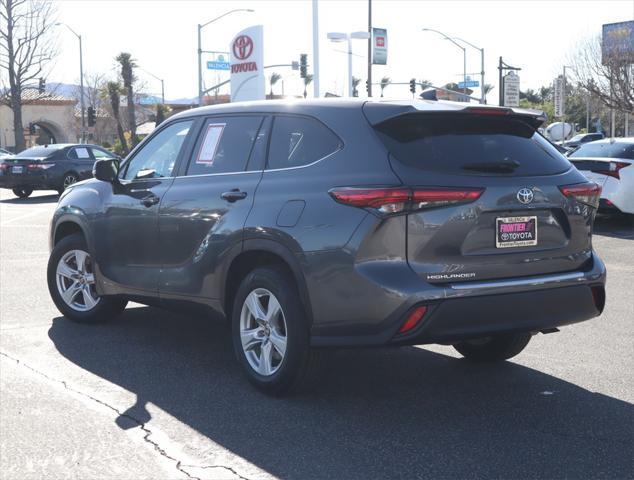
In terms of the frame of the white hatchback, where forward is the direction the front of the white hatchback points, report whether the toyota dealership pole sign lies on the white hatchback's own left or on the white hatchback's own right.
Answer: on the white hatchback's own left

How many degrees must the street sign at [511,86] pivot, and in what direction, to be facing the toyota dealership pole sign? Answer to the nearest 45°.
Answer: approximately 135° to its right

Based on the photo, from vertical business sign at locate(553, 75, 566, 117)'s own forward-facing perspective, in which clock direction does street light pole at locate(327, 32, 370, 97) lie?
The street light pole is roughly at 3 o'clock from the vertical business sign.

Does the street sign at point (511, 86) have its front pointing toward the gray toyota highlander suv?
yes

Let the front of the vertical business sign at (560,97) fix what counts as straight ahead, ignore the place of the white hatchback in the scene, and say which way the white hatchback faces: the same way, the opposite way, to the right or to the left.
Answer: the opposite way

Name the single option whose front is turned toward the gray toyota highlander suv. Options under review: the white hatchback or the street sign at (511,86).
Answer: the street sign

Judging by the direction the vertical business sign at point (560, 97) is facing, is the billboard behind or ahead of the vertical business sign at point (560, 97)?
behind

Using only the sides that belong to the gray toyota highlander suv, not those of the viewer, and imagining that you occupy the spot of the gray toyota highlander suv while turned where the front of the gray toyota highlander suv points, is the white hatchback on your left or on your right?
on your right

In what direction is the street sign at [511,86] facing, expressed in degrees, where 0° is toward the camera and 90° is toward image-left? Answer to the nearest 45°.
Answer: approximately 0°

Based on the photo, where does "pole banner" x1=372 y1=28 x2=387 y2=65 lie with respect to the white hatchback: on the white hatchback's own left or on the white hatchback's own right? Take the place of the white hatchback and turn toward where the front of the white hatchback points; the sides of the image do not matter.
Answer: on the white hatchback's own left

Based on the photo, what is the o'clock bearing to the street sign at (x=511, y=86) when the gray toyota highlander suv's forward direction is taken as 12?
The street sign is roughly at 2 o'clock from the gray toyota highlander suv.

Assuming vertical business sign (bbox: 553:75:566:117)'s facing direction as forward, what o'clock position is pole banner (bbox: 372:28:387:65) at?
pole banner (bbox: 372:28:387:65) is roughly at 3 o'clock from vertical business sign (bbox: 553:75:566:117).

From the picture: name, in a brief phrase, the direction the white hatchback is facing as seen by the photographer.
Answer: facing away from the viewer and to the right of the viewer

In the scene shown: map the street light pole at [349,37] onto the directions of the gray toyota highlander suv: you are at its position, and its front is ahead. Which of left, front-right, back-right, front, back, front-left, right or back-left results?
front-right

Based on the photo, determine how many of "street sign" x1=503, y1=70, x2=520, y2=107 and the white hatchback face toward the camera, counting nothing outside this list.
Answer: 1

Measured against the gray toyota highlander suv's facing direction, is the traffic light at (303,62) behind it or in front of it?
in front
